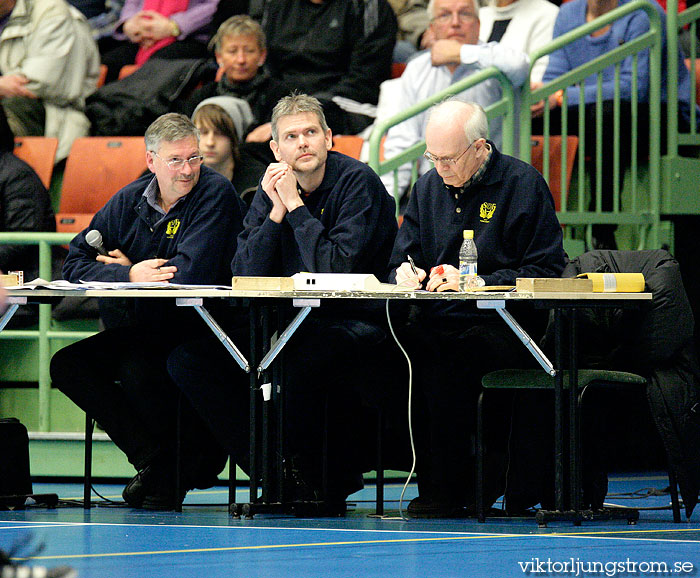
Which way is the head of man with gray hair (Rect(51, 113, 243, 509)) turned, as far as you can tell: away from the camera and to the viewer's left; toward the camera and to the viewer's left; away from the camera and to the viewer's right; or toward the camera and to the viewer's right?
toward the camera and to the viewer's right

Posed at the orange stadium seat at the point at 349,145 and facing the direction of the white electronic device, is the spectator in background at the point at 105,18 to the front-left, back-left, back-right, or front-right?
back-right

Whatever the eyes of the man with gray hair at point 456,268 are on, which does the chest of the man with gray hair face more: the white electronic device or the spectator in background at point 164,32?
the white electronic device

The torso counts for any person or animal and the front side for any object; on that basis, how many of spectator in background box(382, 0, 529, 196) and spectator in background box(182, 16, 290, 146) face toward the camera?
2

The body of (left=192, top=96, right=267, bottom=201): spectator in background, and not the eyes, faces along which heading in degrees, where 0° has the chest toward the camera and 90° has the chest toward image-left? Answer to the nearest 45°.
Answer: approximately 45°
